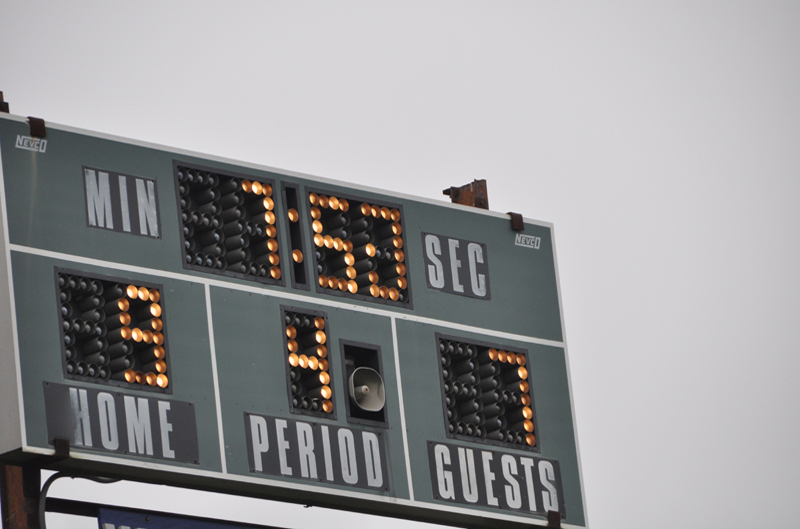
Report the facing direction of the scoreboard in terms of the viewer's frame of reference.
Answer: facing the viewer and to the right of the viewer
